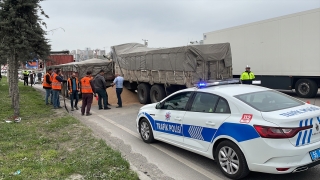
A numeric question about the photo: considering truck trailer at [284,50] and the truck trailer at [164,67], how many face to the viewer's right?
0

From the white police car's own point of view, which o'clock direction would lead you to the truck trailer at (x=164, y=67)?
The truck trailer is roughly at 1 o'clock from the white police car.

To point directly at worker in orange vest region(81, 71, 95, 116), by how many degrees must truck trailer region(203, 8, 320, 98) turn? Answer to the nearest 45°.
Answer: approximately 90° to its left

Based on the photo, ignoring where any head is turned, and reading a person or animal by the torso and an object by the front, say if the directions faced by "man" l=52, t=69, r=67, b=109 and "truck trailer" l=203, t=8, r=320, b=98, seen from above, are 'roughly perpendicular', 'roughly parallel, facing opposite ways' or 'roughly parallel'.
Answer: roughly perpendicular

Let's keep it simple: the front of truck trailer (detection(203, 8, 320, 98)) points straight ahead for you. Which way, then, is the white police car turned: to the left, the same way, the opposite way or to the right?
the same way

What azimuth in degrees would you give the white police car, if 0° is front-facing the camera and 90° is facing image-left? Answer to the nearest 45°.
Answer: approximately 135°

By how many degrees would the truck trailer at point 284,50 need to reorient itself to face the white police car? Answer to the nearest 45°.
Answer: approximately 135° to its left

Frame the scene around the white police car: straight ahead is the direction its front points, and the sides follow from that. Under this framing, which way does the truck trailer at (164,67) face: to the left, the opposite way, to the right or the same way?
the same way

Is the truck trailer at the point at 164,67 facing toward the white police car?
no

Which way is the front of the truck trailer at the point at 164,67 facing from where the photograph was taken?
facing away from the viewer and to the left of the viewer
